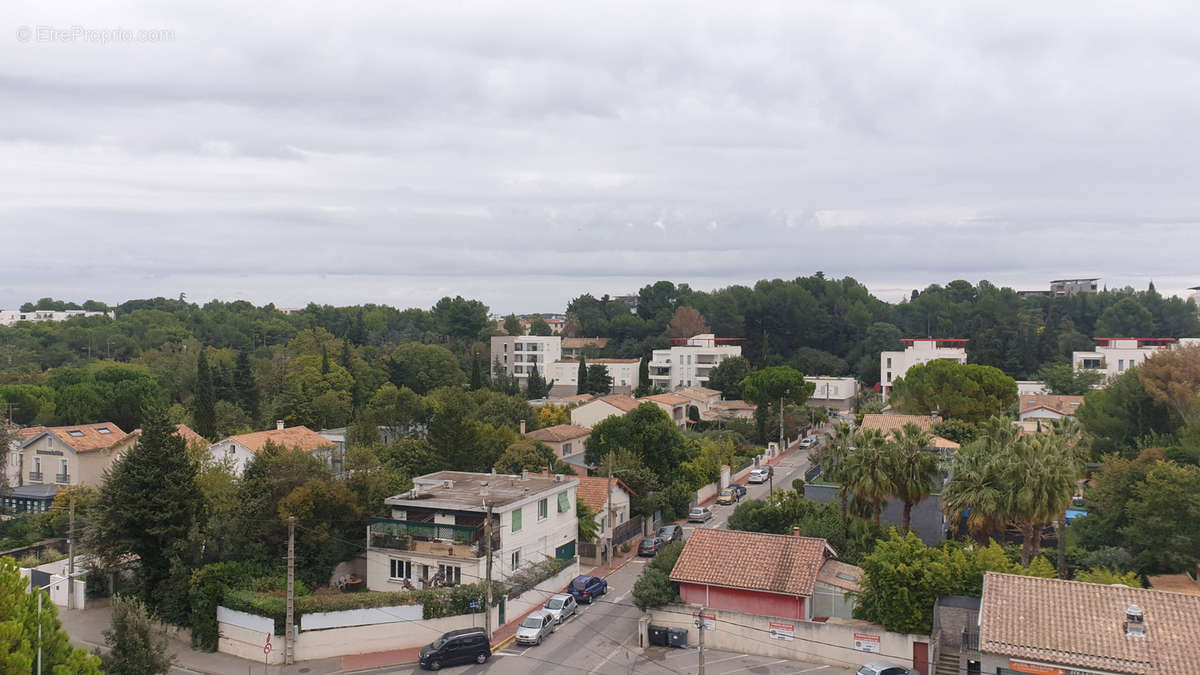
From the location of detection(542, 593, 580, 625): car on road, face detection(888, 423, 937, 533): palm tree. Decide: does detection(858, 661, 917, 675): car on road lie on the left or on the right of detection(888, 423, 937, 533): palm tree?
right

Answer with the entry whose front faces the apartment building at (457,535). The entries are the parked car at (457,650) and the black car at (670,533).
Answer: the black car

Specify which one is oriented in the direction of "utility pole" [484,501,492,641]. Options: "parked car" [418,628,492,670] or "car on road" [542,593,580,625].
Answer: the car on road

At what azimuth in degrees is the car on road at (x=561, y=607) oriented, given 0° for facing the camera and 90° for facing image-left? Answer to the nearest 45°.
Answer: approximately 45°

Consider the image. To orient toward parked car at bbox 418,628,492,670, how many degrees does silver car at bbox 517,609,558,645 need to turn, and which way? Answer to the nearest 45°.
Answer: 0° — it already faces it
